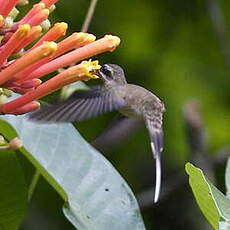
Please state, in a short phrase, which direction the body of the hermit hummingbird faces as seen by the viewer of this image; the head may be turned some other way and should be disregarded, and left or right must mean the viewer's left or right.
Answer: facing to the left of the viewer

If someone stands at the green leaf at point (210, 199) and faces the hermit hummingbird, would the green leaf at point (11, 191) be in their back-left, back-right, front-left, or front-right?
front-left
